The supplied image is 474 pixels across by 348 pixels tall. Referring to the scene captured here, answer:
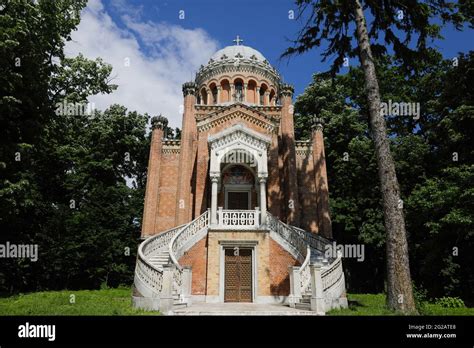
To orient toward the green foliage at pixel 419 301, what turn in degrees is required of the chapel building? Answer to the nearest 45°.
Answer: approximately 45° to its left

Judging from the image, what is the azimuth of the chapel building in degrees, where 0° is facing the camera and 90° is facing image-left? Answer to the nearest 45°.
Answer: approximately 0°
